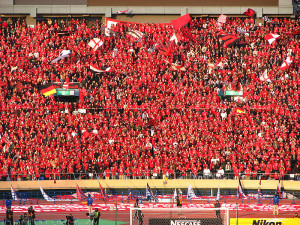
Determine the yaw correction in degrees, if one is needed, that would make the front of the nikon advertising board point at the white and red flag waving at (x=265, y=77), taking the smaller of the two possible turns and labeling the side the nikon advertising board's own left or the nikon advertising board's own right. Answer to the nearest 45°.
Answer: approximately 180°

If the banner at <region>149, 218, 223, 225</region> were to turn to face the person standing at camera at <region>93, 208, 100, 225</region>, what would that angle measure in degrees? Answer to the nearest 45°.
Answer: approximately 135° to its right

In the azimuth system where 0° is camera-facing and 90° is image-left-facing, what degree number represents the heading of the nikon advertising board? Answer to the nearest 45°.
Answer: approximately 0°

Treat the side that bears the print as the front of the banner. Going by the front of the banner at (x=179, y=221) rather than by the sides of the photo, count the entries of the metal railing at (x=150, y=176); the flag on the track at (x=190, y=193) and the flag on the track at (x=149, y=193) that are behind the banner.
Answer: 3

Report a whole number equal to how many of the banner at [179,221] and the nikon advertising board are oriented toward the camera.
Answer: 2

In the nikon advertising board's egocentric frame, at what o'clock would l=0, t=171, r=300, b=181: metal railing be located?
The metal railing is roughly at 5 o'clock from the nikon advertising board.

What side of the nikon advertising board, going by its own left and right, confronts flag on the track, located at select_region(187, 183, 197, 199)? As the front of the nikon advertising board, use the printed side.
back

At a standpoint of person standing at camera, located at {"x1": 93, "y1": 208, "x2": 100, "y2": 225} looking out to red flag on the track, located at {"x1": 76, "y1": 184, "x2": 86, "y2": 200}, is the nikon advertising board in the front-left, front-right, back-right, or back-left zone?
back-right

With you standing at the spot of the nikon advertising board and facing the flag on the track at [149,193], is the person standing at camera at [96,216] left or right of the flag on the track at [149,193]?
left

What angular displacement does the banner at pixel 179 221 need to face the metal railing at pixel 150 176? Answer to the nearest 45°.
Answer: approximately 180°

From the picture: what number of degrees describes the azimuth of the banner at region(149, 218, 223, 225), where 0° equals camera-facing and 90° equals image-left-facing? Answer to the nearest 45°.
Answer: approximately 0°

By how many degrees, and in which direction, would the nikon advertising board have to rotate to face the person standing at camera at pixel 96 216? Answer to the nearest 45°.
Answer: approximately 90° to its right
